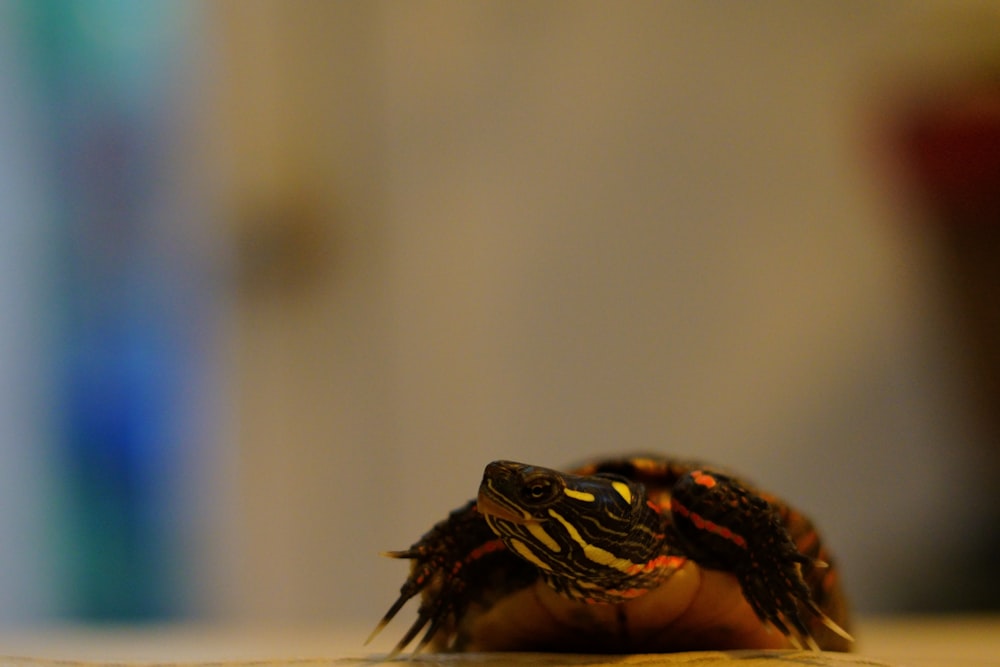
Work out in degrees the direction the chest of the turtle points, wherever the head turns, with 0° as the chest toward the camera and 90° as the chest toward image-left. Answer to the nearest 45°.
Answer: approximately 45°
